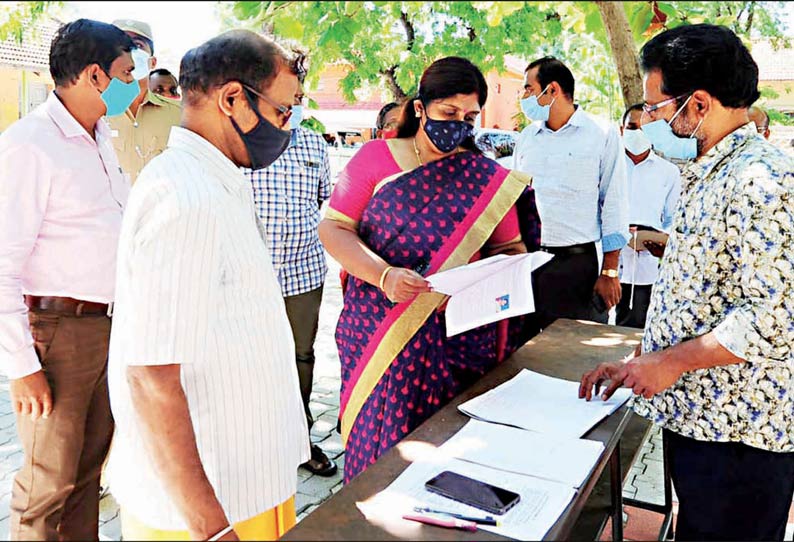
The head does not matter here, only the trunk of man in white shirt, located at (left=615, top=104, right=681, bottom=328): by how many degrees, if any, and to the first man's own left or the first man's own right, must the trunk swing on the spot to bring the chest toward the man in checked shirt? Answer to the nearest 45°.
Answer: approximately 45° to the first man's own right

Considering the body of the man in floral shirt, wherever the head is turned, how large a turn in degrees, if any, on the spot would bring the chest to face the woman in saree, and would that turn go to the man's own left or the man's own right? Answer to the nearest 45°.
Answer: approximately 45° to the man's own right

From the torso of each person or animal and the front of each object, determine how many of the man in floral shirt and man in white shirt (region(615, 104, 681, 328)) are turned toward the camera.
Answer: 1

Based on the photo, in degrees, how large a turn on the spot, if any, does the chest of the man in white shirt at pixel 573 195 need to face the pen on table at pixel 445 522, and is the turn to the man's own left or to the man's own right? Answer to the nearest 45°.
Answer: approximately 45° to the man's own left

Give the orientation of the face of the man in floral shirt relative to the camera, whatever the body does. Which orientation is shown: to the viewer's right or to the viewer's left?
to the viewer's left

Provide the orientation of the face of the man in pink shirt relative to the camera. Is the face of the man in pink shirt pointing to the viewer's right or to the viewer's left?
to the viewer's right

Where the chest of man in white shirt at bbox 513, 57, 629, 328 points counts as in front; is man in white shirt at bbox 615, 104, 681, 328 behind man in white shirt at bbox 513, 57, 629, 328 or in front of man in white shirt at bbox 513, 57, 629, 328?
behind

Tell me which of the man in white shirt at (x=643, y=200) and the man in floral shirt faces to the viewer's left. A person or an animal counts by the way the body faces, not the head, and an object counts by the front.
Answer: the man in floral shirt

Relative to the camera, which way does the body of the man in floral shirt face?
to the viewer's left

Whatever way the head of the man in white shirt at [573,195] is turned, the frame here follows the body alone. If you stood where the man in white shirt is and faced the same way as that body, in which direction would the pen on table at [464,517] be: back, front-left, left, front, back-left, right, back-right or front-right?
front-left
